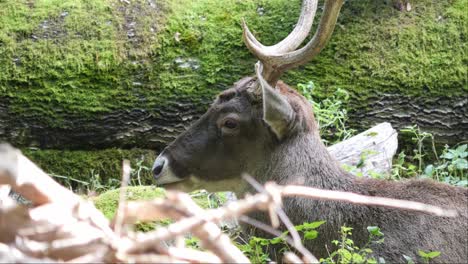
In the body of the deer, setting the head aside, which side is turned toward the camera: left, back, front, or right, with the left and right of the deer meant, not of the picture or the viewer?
left

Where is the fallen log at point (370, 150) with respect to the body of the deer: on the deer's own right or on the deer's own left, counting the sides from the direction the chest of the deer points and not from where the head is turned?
on the deer's own right

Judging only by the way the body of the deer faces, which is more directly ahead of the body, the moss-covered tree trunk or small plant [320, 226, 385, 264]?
the moss-covered tree trunk

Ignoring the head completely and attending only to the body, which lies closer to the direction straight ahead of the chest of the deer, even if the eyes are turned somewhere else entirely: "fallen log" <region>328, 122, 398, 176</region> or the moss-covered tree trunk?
the moss-covered tree trunk

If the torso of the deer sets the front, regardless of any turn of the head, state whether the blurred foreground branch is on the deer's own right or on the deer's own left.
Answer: on the deer's own left

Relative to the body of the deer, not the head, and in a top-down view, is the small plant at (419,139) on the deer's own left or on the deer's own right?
on the deer's own right

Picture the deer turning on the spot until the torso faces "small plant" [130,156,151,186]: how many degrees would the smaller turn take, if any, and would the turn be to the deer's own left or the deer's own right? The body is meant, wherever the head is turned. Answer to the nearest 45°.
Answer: approximately 45° to the deer's own right
